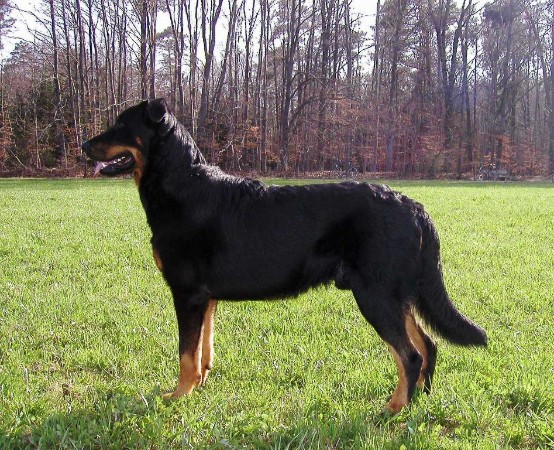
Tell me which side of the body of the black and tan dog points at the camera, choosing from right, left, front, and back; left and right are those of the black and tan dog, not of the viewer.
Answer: left
